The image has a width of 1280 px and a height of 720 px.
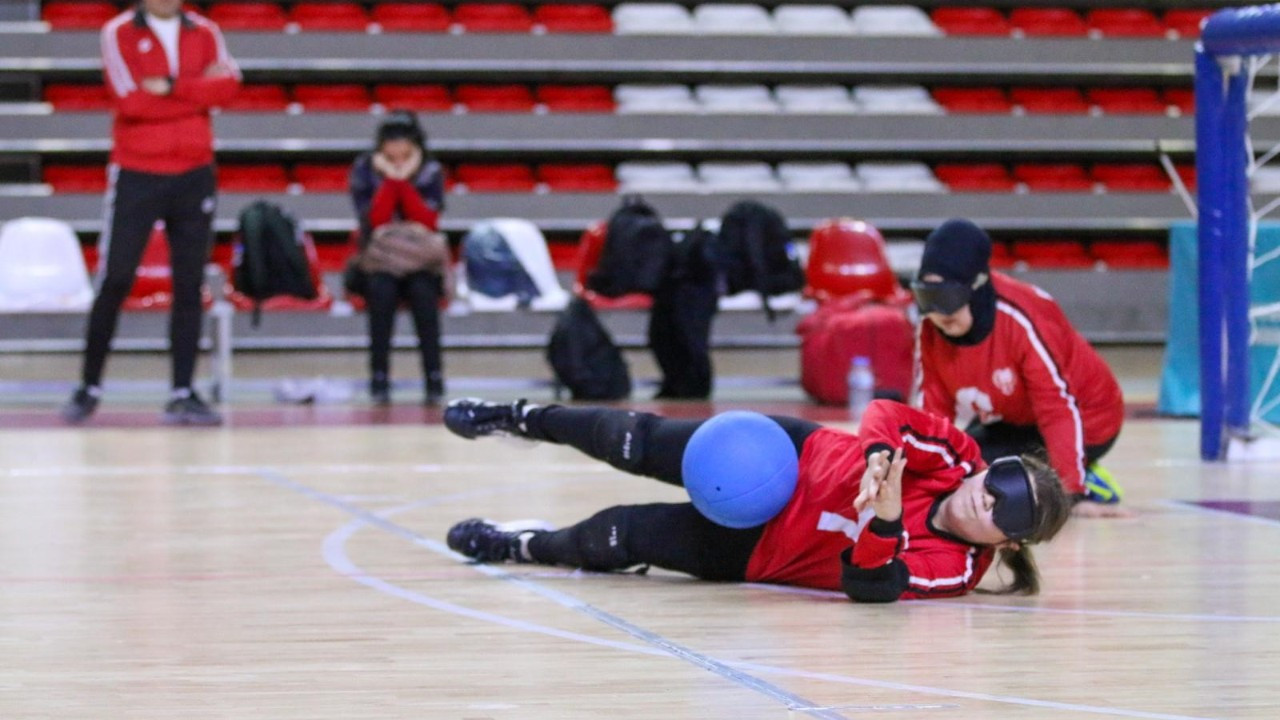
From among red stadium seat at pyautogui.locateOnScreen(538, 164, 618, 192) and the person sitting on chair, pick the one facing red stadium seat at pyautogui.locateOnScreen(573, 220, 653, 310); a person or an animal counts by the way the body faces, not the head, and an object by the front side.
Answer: red stadium seat at pyautogui.locateOnScreen(538, 164, 618, 192)

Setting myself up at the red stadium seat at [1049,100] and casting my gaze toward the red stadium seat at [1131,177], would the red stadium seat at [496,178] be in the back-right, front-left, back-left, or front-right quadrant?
back-right

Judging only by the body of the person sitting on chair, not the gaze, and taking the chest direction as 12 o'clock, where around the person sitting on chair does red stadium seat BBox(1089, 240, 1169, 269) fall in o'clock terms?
The red stadium seat is roughly at 8 o'clock from the person sitting on chair.

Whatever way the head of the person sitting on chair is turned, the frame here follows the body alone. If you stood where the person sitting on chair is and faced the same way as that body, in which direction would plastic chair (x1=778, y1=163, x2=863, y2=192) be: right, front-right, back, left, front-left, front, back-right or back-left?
back-left

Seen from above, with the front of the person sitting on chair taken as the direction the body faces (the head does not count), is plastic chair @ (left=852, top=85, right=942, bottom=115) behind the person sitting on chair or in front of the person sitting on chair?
behind

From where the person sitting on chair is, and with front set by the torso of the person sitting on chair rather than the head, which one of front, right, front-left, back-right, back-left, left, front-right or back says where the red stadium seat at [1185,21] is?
back-left

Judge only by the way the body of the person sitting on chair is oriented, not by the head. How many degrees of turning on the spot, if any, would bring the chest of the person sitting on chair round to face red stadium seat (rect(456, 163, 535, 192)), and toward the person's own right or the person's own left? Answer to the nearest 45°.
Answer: approximately 180°

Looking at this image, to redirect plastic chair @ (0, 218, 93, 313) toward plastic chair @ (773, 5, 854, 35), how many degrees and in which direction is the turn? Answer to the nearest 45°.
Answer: approximately 90° to its left
